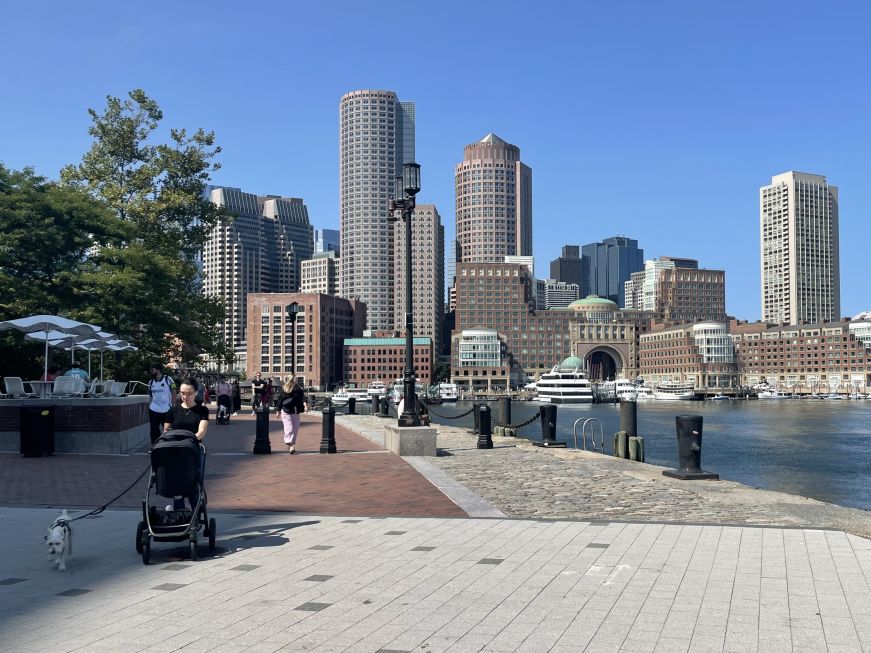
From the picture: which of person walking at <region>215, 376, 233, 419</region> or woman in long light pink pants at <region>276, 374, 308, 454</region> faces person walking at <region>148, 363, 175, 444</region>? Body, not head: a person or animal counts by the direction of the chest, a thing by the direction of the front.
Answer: person walking at <region>215, 376, 233, 419</region>

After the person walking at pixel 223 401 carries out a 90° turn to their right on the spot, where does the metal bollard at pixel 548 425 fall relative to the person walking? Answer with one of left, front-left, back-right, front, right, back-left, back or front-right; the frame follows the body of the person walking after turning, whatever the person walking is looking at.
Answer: back-left

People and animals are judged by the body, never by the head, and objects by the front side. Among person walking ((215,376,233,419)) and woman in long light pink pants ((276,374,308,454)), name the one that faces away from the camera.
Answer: the woman in long light pink pants

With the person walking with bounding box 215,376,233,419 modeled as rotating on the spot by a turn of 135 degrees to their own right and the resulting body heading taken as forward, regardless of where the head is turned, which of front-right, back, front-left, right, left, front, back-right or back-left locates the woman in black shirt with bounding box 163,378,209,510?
back-left

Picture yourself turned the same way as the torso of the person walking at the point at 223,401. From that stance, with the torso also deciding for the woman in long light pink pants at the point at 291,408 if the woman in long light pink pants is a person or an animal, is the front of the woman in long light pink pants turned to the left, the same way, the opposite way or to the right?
the opposite way

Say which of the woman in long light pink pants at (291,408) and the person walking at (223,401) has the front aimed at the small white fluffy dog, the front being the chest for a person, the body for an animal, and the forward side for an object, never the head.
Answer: the person walking

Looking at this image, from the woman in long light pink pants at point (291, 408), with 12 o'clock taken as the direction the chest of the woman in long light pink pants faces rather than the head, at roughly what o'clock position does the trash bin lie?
The trash bin is roughly at 9 o'clock from the woman in long light pink pants.

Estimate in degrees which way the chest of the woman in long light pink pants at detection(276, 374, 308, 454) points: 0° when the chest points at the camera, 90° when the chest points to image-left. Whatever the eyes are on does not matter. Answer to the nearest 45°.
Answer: approximately 180°
